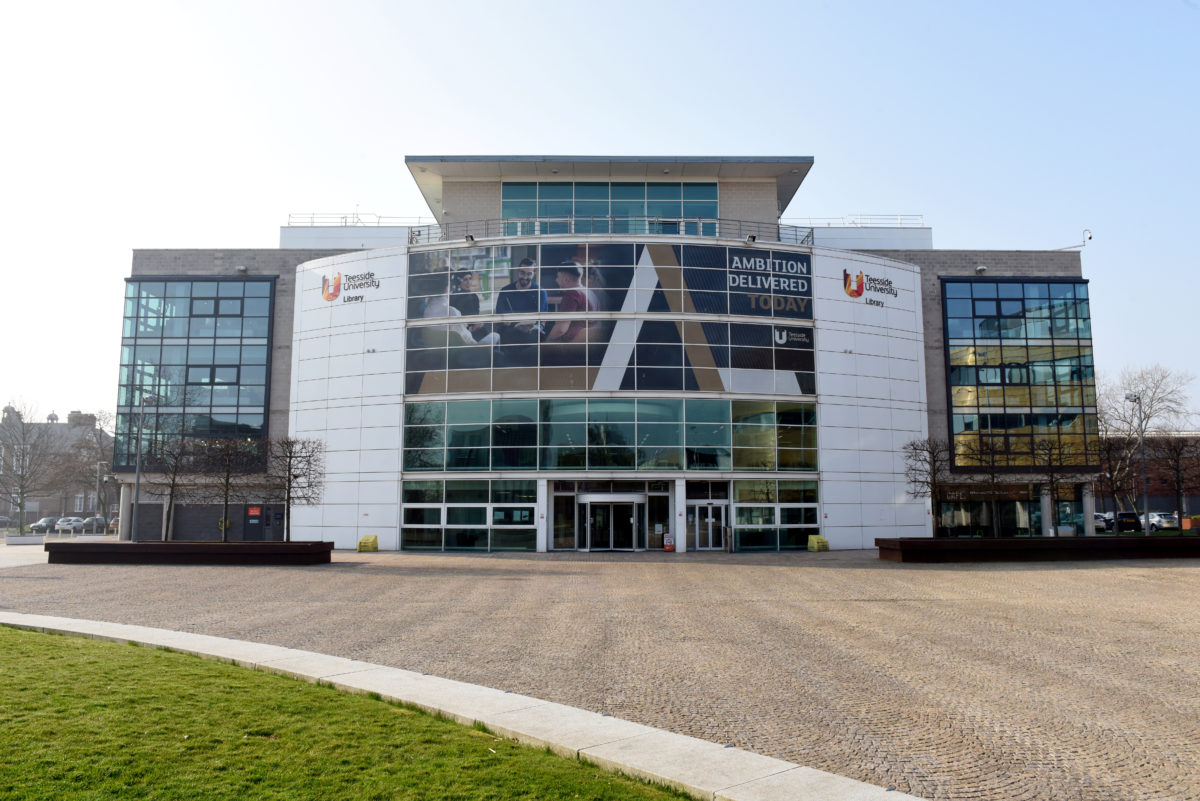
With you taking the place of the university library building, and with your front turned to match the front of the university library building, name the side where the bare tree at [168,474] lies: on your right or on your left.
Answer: on your right

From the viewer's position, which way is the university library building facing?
facing the viewer

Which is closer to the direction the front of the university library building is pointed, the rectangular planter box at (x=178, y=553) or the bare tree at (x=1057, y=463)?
the rectangular planter box

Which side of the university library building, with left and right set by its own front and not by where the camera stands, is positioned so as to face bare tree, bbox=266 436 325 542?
right

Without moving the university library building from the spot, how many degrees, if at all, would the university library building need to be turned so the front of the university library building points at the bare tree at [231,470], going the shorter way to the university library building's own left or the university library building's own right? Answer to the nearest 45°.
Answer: approximately 90° to the university library building's own right

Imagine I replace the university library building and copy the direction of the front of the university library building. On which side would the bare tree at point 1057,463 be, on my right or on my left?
on my left

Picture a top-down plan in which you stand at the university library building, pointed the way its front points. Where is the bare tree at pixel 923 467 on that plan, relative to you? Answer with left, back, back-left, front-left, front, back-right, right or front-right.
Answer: left

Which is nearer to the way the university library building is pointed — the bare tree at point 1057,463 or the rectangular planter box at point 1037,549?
the rectangular planter box

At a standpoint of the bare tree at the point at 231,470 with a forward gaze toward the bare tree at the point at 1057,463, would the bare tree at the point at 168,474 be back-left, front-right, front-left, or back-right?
back-left

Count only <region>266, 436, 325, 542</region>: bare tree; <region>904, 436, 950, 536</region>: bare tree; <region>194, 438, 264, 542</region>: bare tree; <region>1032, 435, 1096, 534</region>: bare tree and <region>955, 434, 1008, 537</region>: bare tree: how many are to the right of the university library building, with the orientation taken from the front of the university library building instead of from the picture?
2

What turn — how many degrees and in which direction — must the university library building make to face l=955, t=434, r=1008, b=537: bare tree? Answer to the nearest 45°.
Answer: approximately 90° to its left

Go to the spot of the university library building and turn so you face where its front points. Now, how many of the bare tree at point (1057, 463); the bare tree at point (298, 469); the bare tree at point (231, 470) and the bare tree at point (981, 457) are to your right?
2
